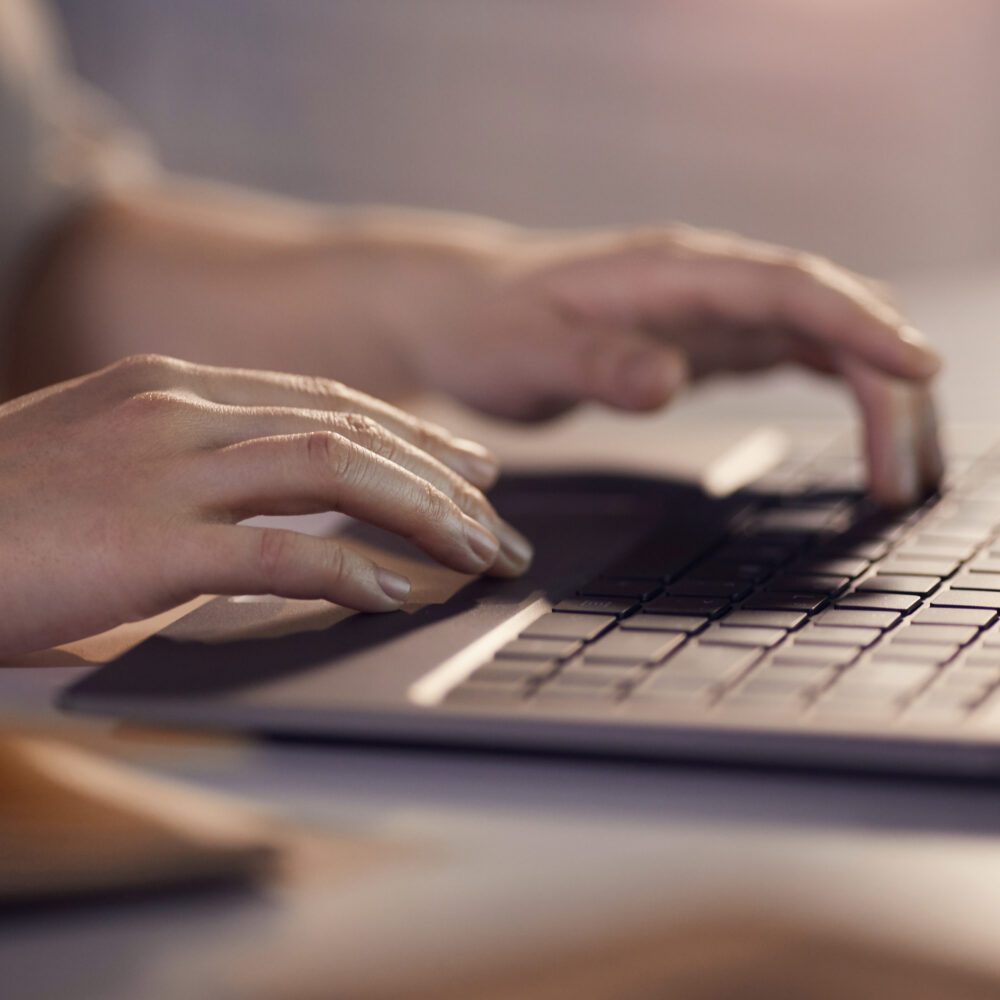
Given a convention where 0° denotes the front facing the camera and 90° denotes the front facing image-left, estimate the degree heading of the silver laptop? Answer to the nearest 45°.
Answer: approximately 90°
